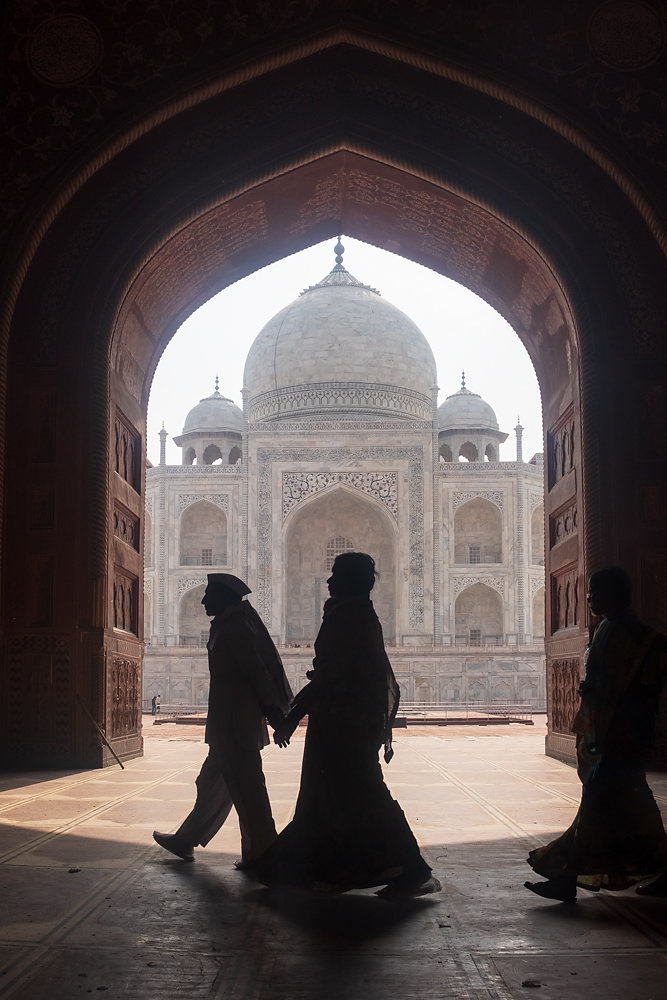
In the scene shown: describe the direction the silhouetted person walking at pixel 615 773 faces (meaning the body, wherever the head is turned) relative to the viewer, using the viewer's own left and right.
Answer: facing to the left of the viewer

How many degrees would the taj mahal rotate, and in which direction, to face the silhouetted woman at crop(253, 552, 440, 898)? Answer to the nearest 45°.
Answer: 0° — it already faces them

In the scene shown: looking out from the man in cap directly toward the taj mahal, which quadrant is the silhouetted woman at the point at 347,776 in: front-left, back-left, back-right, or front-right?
back-right

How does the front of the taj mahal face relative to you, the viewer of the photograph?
facing the viewer

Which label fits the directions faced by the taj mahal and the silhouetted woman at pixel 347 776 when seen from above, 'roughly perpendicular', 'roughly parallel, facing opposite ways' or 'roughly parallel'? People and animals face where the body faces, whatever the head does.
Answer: roughly perpendicular

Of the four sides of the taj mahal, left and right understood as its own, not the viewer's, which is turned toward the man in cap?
front

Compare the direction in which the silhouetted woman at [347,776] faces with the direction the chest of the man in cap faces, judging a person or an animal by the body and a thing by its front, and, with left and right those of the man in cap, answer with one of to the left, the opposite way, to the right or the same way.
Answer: the same way

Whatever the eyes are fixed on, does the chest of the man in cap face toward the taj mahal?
no
